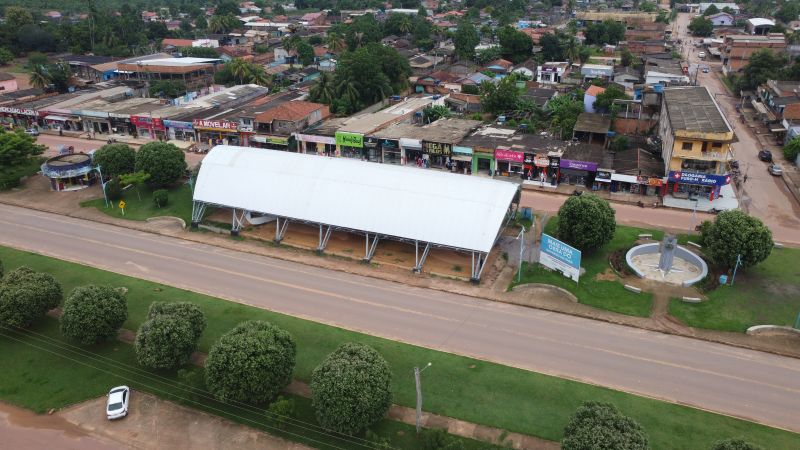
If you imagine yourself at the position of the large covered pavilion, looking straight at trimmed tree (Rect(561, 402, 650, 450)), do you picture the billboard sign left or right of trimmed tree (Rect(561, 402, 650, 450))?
left

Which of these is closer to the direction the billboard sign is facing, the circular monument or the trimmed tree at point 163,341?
the trimmed tree

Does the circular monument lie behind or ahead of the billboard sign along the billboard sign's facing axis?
behind

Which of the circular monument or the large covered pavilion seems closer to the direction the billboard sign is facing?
the large covered pavilion

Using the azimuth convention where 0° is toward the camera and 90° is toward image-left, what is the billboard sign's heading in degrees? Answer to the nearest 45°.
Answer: approximately 45°

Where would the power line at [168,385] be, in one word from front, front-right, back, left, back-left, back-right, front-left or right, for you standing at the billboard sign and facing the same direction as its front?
front

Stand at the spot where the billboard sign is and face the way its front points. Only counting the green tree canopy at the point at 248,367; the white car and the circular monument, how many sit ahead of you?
2

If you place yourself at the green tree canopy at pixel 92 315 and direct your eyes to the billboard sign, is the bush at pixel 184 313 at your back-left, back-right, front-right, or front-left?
front-right

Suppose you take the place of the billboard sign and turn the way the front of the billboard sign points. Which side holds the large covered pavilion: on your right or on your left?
on your right

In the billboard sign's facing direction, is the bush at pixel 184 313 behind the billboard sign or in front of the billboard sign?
in front

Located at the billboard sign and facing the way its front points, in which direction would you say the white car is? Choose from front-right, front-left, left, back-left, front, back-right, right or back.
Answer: front

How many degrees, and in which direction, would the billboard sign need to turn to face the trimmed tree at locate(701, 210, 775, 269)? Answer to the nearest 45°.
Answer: approximately 135° to its left

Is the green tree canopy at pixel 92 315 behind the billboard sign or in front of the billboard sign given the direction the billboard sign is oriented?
in front

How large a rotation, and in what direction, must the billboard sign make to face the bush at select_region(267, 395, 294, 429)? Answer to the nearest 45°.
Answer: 0° — it already faces it

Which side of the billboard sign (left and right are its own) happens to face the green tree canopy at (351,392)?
front

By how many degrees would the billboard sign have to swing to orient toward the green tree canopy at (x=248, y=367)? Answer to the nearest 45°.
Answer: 0° — it already faces it
